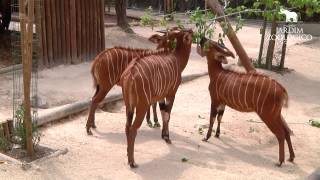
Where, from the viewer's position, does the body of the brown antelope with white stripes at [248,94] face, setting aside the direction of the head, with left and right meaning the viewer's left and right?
facing away from the viewer and to the left of the viewer

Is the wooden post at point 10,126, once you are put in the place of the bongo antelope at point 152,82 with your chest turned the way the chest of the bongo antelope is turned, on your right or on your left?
on your left

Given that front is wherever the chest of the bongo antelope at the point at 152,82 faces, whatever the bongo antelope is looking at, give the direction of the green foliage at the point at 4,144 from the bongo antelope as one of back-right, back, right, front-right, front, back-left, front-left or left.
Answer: back-left

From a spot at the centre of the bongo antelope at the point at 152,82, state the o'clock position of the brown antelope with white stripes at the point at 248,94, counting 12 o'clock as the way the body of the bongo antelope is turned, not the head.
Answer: The brown antelope with white stripes is roughly at 1 o'clock from the bongo antelope.

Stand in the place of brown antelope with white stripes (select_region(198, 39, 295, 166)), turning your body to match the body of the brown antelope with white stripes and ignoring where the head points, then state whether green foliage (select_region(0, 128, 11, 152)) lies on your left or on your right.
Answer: on your left

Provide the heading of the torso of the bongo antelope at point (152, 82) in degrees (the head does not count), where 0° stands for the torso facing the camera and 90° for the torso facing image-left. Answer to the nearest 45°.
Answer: approximately 225°

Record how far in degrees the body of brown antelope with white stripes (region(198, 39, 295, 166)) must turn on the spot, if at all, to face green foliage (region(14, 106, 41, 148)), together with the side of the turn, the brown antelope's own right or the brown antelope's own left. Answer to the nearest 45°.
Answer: approximately 45° to the brown antelope's own left

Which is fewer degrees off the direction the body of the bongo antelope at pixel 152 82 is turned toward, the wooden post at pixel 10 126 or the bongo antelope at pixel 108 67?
the bongo antelope

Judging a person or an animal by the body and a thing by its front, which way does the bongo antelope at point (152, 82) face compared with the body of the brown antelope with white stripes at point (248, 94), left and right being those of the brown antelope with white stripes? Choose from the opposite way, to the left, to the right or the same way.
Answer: to the right
